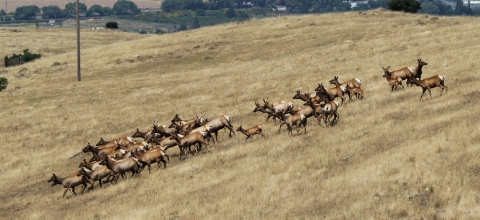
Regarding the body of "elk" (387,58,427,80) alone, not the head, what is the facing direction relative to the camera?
to the viewer's right

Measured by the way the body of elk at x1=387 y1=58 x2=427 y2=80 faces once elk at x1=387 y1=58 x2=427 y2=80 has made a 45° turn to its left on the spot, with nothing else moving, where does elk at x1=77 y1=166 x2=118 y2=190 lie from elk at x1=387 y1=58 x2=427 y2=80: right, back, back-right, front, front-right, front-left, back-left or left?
back

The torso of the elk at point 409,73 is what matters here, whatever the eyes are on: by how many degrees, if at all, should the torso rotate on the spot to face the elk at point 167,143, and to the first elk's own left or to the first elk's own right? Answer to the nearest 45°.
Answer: approximately 135° to the first elk's own right
